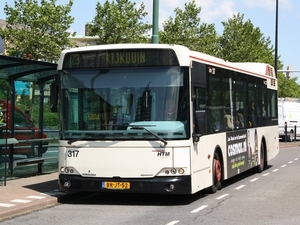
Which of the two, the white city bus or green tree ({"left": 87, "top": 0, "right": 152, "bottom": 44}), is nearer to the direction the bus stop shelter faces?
the white city bus

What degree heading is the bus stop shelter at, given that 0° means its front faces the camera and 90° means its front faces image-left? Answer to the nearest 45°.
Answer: approximately 315°

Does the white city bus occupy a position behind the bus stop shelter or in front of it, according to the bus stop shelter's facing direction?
in front

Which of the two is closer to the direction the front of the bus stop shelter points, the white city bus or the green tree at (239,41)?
the white city bus

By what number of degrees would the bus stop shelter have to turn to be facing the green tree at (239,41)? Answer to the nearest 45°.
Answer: approximately 90° to its left

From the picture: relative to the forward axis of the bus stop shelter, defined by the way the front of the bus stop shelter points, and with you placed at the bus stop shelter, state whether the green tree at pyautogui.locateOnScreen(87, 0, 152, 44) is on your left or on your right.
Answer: on your left

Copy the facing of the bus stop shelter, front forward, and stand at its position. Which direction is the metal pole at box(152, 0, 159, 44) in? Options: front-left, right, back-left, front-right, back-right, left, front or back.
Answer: front-left

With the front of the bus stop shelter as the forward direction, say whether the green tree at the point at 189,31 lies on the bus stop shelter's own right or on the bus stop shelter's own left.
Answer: on the bus stop shelter's own left

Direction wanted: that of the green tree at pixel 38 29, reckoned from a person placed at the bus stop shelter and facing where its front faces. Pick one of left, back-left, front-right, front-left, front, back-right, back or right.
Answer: back-left
